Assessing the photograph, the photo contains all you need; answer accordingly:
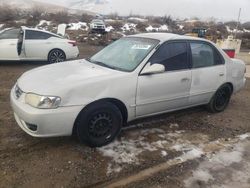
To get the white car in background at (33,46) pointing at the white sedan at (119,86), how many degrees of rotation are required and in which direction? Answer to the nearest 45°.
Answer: approximately 90° to its left

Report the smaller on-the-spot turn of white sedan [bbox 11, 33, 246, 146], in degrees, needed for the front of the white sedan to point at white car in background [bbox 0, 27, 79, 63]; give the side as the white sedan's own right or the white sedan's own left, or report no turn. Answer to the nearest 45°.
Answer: approximately 90° to the white sedan's own right

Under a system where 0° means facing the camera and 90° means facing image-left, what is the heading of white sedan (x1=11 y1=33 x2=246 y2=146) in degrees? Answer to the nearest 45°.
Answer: approximately 45°

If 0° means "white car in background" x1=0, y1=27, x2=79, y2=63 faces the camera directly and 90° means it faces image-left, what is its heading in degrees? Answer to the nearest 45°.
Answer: approximately 90°
